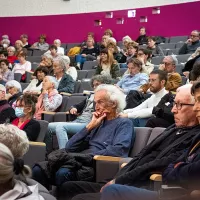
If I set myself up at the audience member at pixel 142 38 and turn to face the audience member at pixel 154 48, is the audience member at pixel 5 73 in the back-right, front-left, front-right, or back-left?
front-right

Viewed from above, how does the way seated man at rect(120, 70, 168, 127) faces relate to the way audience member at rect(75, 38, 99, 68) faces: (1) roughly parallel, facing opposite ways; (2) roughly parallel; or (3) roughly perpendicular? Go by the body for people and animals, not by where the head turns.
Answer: roughly parallel

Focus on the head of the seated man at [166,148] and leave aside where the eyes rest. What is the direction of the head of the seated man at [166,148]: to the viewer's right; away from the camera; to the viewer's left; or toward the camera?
to the viewer's left

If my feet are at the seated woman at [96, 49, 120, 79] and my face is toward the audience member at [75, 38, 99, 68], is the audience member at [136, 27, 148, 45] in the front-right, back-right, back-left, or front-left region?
front-right

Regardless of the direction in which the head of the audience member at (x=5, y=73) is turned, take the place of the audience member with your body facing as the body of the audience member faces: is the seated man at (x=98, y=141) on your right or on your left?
on your left

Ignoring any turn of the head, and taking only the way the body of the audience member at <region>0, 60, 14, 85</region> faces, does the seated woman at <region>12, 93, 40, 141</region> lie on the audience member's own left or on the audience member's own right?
on the audience member's own left

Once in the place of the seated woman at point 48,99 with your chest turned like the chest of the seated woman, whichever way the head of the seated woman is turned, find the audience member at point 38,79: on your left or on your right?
on your right

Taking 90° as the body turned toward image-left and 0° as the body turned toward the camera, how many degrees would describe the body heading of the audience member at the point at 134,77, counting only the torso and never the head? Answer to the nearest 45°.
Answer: approximately 45°

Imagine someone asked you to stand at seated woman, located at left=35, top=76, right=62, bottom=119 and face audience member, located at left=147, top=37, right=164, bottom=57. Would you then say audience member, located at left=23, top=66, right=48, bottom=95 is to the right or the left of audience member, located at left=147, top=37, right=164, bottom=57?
left

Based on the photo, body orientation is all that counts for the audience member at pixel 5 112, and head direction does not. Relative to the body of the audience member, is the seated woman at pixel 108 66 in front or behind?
behind

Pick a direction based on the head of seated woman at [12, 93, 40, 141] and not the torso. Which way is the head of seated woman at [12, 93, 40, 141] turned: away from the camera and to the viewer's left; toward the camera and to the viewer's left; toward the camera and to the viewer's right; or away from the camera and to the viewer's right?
toward the camera and to the viewer's left

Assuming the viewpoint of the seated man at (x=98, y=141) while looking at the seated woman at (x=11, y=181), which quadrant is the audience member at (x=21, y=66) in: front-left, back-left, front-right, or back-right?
back-right

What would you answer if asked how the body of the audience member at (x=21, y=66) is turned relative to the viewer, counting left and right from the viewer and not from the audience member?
facing the viewer and to the left of the viewer

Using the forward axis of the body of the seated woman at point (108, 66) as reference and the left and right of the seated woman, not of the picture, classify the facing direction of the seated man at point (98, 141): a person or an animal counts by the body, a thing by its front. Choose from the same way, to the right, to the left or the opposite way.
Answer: the same way
